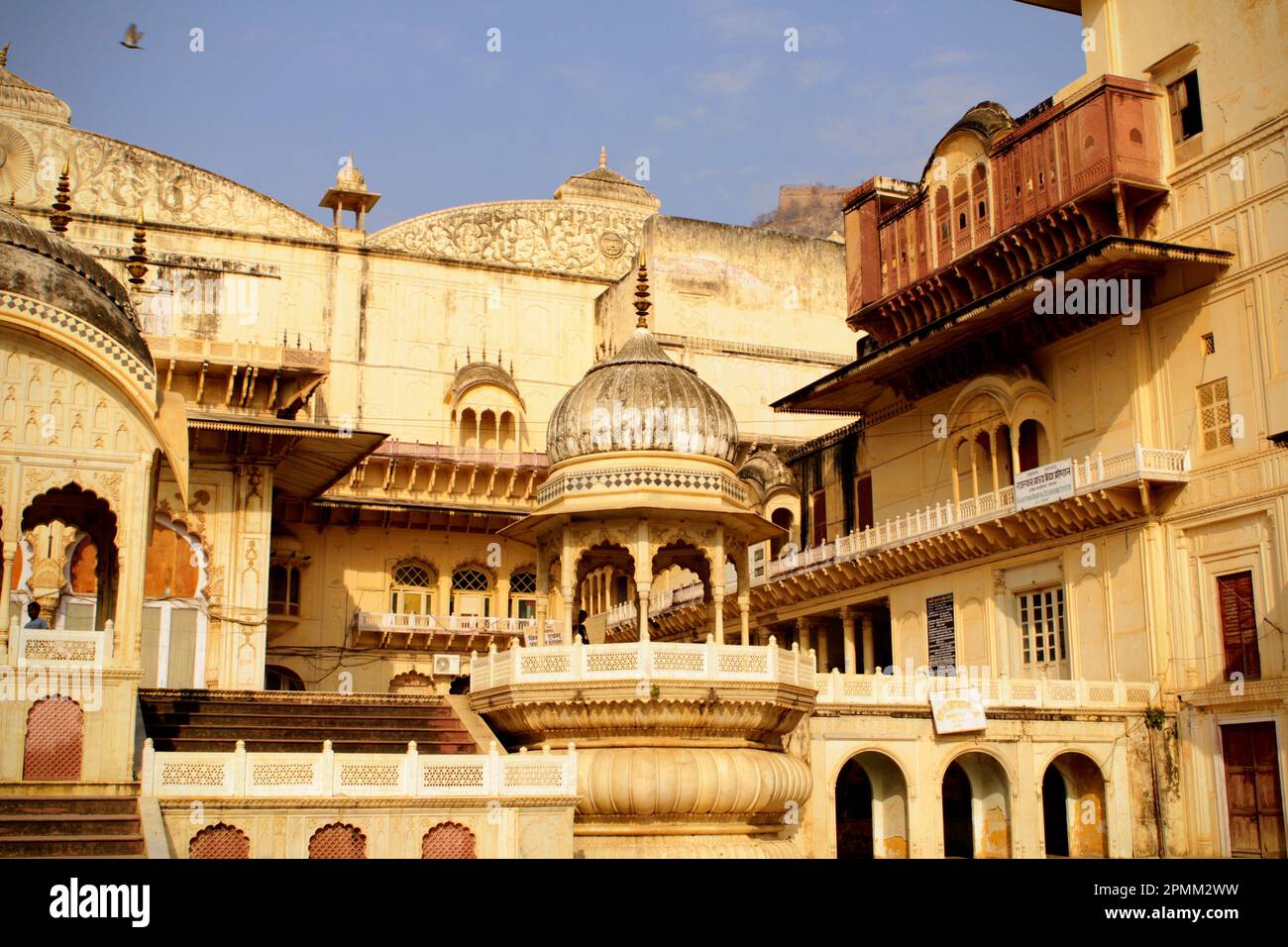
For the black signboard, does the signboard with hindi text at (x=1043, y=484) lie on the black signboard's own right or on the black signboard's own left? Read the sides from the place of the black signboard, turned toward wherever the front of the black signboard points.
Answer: on the black signboard's own left

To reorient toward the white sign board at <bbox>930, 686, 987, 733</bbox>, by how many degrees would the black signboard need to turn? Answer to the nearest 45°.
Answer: approximately 45° to its left

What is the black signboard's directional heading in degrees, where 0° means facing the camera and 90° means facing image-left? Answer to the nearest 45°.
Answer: approximately 45°

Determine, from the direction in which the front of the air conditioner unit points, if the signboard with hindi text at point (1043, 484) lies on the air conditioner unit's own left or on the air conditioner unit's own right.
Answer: on the air conditioner unit's own left

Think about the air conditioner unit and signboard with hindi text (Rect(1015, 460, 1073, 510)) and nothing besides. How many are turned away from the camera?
0

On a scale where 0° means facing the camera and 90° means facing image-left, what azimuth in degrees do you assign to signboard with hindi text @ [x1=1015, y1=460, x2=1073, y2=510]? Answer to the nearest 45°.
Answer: approximately 45°

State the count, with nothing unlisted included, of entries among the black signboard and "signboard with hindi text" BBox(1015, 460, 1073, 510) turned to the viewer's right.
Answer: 0

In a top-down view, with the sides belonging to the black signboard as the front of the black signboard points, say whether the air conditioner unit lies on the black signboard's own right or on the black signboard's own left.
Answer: on the black signboard's own right

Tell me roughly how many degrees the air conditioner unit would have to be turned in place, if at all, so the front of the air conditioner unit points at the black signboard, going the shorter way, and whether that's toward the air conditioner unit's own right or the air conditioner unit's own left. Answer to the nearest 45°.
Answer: approximately 45° to the air conditioner unit's own left

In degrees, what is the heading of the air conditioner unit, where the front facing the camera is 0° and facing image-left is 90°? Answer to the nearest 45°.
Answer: approximately 0°

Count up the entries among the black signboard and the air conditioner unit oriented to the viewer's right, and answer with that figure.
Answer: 0
